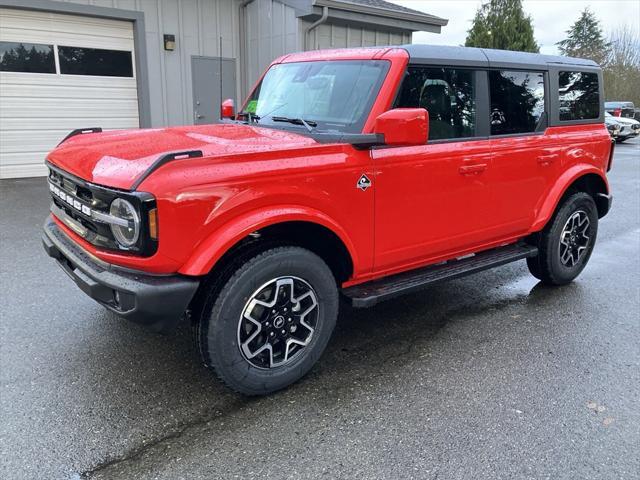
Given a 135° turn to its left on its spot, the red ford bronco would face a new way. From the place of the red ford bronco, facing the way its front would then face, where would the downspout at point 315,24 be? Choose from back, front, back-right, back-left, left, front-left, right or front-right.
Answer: left

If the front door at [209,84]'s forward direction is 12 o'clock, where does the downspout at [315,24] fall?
The downspout is roughly at 10 o'clock from the front door.

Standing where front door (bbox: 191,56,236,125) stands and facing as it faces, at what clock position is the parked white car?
The parked white car is roughly at 8 o'clock from the front door.

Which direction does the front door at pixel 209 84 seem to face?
toward the camera

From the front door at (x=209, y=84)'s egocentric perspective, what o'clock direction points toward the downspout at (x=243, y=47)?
The downspout is roughly at 8 o'clock from the front door.

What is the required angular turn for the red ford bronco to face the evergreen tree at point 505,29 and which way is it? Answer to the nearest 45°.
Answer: approximately 135° to its right

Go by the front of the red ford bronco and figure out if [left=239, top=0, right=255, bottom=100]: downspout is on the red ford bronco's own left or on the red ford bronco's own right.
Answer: on the red ford bronco's own right

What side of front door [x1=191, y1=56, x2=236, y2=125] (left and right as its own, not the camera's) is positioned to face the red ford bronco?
front

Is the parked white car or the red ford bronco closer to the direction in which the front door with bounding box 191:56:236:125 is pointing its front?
the red ford bronco

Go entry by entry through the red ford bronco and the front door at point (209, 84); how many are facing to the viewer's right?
0

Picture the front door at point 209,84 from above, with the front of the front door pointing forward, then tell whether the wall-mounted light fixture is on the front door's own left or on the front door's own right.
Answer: on the front door's own right
